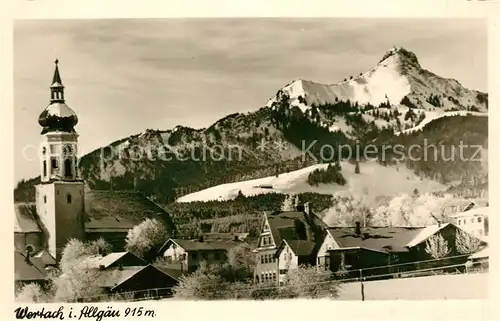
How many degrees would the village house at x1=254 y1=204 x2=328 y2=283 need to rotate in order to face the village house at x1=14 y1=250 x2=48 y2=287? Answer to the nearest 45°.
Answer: approximately 45° to its right

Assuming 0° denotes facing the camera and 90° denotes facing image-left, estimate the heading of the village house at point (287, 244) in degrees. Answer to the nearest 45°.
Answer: approximately 45°

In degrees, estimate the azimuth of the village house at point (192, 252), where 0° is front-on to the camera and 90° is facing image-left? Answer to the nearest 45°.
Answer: approximately 45°
